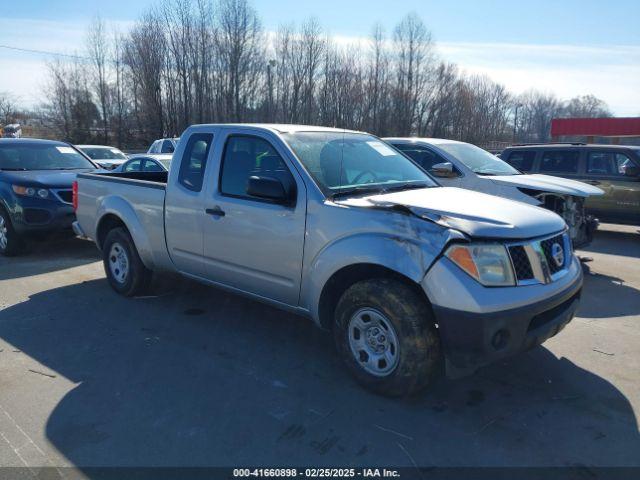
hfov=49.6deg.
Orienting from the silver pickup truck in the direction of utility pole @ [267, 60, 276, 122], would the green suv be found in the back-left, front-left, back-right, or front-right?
front-right

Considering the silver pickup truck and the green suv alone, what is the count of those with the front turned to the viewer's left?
0

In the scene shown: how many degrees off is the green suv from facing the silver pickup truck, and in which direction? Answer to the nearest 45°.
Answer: approximately 90° to its right

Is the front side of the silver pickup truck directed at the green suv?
no

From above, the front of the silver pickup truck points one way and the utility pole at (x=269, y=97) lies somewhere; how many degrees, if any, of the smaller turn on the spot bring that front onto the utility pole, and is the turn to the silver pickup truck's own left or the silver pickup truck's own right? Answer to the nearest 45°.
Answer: approximately 135° to the silver pickup truck's own left

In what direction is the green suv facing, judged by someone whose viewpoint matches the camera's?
facing to the right of the viewer

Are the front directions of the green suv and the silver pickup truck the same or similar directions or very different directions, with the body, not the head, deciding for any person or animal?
same or similar directions

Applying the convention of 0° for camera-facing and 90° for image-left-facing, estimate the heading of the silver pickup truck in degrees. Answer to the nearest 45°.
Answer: approximately 315°

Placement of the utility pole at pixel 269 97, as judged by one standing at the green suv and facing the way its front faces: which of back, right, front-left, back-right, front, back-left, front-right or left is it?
back-left
